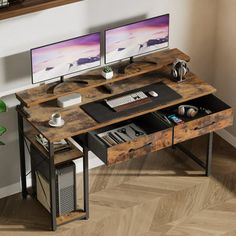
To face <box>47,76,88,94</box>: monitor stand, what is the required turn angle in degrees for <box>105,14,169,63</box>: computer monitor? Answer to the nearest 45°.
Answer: approximately 90° to its right

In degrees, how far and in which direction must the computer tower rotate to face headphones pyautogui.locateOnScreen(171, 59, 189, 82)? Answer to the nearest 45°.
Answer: approximately 90° to its left

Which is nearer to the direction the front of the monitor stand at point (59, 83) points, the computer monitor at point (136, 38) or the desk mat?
the desk mat

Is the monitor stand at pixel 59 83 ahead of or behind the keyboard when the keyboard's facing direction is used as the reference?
behind

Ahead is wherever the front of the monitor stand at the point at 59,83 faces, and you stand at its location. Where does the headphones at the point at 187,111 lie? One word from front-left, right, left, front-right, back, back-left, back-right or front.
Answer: front-left
